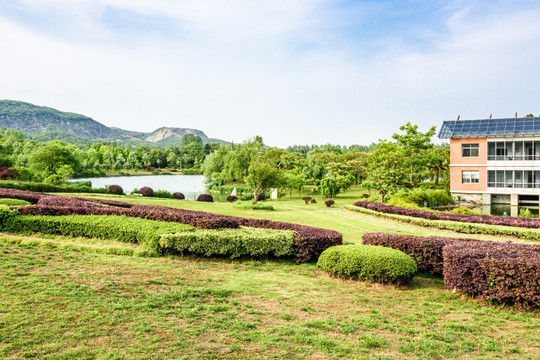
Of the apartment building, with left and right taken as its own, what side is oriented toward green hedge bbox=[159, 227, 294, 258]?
front

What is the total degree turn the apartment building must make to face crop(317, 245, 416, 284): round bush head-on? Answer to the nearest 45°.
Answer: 0° — it already faces it

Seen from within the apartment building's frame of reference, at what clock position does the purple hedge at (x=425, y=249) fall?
The purple hedge is roughly at 12 o'clock from the apartment building.

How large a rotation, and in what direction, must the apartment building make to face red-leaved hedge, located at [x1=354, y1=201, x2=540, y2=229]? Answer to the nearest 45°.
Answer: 0° — it already faces it

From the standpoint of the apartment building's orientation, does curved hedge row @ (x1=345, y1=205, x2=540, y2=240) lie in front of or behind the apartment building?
in front

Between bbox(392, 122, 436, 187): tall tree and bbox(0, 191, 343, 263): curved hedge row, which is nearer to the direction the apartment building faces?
the curved hedge row

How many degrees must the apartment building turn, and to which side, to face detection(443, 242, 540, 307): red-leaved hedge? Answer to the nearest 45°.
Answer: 0° — it already faces it

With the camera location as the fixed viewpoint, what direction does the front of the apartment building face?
facing the viewer

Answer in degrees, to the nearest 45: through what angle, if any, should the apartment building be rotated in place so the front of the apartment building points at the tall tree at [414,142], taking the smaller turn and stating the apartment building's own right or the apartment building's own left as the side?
approximately 135° to the apartment building's own right

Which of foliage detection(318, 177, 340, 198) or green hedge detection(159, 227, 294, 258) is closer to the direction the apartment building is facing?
the green hedge

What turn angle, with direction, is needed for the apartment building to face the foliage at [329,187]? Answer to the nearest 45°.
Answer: approximately 90° to its right

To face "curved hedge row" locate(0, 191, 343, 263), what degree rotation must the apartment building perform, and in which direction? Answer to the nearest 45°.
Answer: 0° — it already faces it
